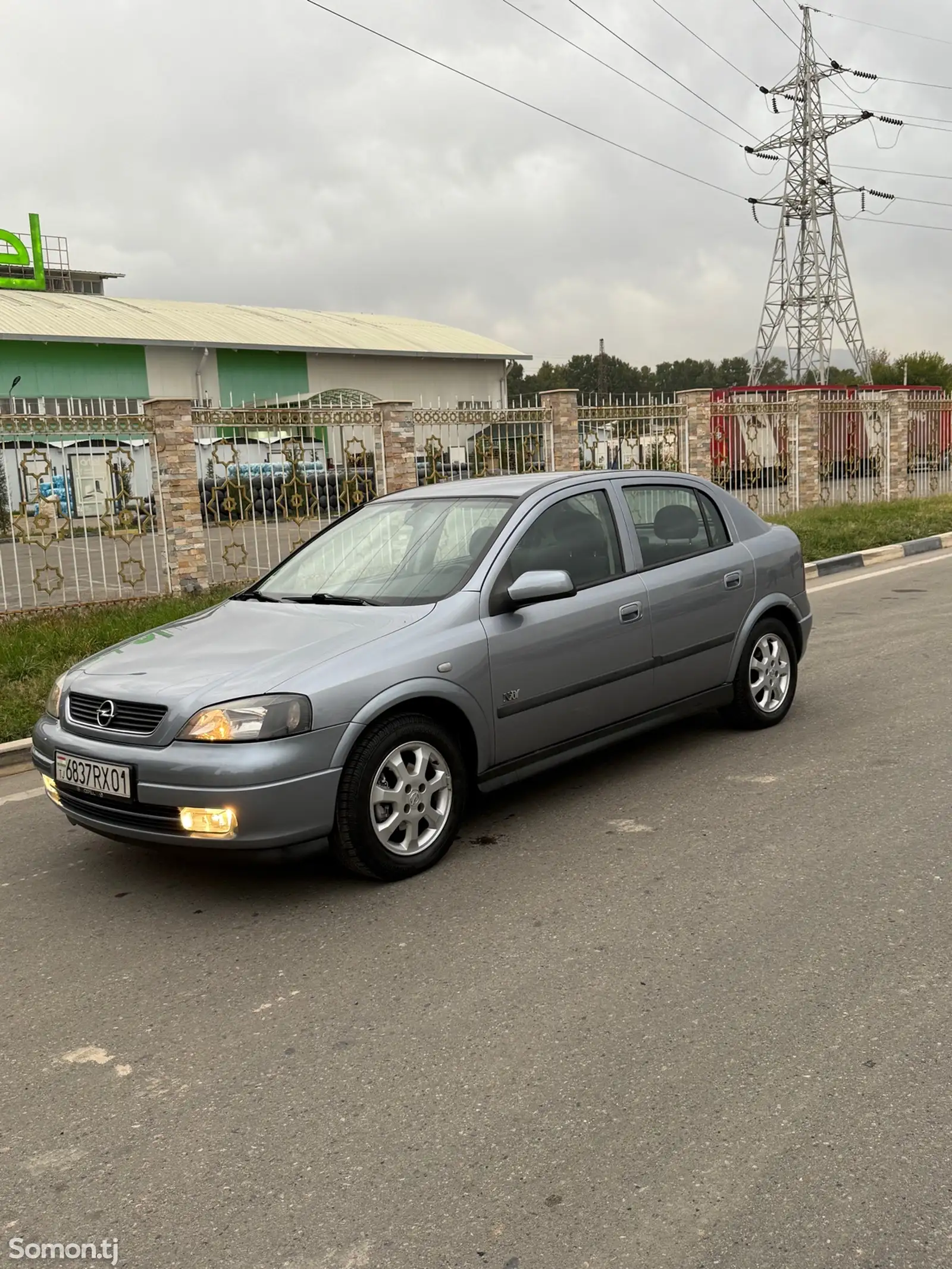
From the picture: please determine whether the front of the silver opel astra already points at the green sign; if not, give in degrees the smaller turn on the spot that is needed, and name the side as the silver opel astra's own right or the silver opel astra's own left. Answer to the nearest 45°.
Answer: approximately 135° to the silver opel astra's own right

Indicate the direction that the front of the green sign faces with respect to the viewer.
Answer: facing the viewer

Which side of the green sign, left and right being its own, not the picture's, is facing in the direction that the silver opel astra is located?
front

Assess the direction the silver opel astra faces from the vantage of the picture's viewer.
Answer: facing the viewer and to the left of the viewer

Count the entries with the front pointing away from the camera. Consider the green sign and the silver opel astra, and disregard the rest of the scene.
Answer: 0
